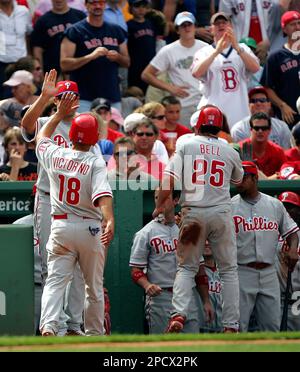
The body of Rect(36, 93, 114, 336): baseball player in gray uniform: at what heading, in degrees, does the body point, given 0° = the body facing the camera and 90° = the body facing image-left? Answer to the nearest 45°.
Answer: approximately 180°

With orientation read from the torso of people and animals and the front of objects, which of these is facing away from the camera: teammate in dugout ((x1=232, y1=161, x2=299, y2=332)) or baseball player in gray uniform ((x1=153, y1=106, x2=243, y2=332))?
the baseball player in gray uniform

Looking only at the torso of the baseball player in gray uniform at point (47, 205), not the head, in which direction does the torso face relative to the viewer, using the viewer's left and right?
facing the viewer

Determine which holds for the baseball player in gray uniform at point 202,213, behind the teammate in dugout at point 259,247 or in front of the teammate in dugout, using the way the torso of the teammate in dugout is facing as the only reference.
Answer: in front

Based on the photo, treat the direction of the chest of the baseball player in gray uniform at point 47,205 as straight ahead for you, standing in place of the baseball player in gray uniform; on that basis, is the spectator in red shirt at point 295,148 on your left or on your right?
on your left

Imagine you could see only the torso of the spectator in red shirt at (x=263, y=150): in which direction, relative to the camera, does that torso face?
toward the camera

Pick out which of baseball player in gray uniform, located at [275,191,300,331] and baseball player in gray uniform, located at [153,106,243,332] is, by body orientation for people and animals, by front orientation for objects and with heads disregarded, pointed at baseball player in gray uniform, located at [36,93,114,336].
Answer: baseball player in gray uniform, located at [275,191,300,331]

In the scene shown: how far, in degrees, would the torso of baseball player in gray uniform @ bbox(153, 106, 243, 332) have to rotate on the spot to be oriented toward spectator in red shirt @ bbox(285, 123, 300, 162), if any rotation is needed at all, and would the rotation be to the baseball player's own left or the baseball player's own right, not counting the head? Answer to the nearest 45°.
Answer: approximately 45° to the baseball player's own right

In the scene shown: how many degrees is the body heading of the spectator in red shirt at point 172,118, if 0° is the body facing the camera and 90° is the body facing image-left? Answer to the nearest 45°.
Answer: approximately 0°

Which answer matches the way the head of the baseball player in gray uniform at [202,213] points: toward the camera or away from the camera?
away from the camera

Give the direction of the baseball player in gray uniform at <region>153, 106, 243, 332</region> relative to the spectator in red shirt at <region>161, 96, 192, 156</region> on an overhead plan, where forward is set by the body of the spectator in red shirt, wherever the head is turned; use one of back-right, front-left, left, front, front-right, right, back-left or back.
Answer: front

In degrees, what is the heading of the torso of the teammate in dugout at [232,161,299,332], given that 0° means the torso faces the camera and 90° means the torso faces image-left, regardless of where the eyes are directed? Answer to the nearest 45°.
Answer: approximately 0°

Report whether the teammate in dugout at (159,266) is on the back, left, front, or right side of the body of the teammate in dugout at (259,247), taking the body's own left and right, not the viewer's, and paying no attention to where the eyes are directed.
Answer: right
